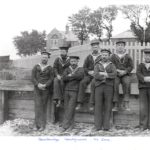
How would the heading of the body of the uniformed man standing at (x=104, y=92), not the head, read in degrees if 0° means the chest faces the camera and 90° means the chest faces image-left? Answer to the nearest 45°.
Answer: approximately 0°

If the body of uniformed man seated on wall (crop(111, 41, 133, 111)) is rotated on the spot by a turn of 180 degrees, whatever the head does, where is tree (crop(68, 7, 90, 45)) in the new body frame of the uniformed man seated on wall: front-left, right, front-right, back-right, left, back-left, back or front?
front

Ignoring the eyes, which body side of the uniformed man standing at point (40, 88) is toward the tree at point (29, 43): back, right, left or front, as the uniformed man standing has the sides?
back

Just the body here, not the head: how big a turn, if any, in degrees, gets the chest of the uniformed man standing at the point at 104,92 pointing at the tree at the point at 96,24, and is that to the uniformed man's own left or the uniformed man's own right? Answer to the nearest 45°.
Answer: approximately 180°

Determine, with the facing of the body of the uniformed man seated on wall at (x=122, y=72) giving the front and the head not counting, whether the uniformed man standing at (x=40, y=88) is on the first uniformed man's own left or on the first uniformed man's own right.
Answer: on the first uniformed man's own right

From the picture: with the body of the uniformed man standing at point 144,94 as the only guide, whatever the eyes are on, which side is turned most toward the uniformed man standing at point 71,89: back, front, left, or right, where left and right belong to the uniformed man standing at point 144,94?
right

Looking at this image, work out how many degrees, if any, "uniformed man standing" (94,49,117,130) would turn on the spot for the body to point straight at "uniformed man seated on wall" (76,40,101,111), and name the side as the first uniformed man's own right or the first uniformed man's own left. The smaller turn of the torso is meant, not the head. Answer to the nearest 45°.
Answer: approximately 135° to the first uniformed man's own right
